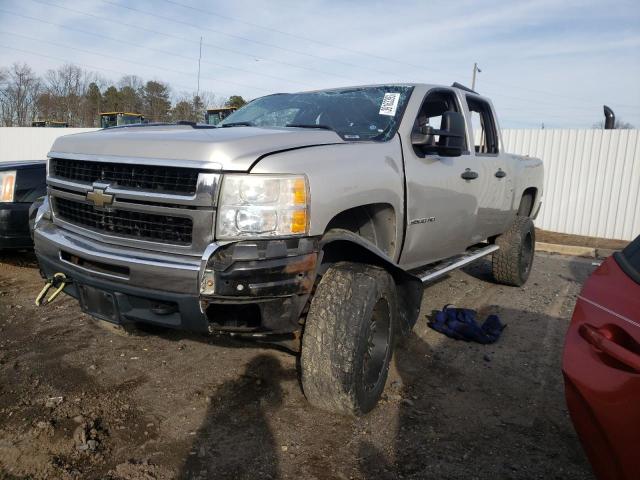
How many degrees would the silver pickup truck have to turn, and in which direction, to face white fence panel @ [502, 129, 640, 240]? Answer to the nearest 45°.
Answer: approximately 180°

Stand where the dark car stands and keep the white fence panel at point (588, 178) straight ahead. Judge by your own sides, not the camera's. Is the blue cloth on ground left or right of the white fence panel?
right

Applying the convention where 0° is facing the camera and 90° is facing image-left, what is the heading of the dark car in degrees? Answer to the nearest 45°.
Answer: approximately 45°

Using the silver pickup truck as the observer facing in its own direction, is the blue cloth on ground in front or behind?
behind

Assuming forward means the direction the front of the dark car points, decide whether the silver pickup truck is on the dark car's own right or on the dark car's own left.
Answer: on the dark car's own left

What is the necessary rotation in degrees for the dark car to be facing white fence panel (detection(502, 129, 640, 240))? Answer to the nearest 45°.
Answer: approximately 135° to its left
